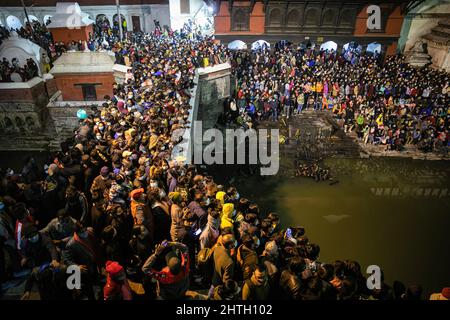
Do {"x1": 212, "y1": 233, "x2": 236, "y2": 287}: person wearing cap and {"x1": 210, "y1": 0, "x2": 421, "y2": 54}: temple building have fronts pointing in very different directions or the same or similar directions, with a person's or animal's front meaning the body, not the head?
very different directions

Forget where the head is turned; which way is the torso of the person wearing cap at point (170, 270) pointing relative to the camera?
away from the camera

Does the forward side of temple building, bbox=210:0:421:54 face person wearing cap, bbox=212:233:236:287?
yes

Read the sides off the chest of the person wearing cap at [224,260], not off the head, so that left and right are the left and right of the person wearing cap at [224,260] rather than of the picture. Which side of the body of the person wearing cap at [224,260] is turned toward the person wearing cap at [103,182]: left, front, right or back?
left

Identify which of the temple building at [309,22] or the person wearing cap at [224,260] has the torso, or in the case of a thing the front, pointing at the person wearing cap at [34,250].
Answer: the temple building

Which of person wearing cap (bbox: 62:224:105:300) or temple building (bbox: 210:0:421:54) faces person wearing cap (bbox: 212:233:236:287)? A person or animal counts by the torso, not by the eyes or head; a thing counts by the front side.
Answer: the temple building

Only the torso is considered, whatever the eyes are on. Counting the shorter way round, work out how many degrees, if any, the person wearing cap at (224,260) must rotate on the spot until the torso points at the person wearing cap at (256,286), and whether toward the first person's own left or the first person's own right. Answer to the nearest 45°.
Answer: approximately 90° to the first person's own right

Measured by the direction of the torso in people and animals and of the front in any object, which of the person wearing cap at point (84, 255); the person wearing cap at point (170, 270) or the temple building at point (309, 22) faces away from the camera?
the person wearing cap at point (170, 270)
